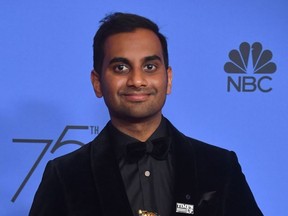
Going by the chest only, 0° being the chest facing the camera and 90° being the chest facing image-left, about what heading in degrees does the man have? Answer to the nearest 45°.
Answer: approximately 0°
